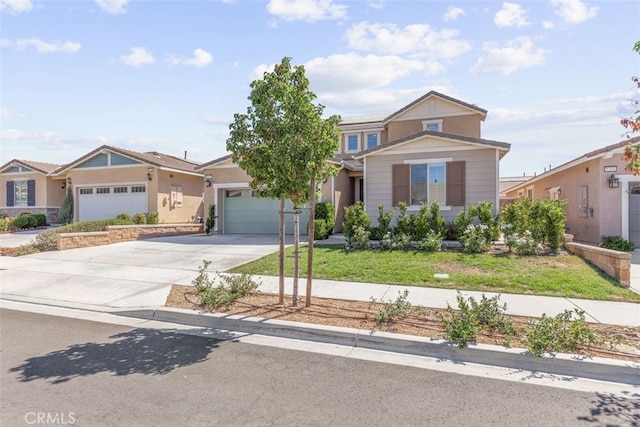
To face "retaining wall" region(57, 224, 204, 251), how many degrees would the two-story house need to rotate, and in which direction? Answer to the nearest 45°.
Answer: approximately 90° to its right

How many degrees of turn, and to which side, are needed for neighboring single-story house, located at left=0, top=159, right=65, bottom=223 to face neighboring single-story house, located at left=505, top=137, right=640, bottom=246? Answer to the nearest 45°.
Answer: approximately 90° to its left

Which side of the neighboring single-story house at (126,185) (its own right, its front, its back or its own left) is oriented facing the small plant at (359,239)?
left

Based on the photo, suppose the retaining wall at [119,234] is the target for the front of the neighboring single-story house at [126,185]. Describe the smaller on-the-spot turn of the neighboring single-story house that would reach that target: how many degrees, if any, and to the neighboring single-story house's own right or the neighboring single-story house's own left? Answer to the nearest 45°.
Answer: approximately 45° to the neighboring single-story house's own left

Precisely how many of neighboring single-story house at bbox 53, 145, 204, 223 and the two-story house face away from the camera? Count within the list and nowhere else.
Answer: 0

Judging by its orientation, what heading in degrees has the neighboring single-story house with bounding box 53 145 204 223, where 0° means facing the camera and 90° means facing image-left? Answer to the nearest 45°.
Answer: approximately 45°

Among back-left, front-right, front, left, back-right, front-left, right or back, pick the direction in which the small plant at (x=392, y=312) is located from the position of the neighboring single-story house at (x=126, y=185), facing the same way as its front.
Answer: front-left

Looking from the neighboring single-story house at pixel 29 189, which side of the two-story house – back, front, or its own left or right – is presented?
right

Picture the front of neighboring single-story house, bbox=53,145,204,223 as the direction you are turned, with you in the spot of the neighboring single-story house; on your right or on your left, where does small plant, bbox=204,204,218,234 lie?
on your left

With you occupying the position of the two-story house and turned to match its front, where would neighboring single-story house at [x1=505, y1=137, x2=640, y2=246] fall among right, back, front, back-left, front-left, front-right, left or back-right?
left

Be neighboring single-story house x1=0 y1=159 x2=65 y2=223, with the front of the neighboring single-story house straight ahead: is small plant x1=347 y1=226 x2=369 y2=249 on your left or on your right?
on your left

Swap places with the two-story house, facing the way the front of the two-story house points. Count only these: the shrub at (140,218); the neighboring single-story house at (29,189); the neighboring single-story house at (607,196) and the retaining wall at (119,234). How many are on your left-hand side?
1
